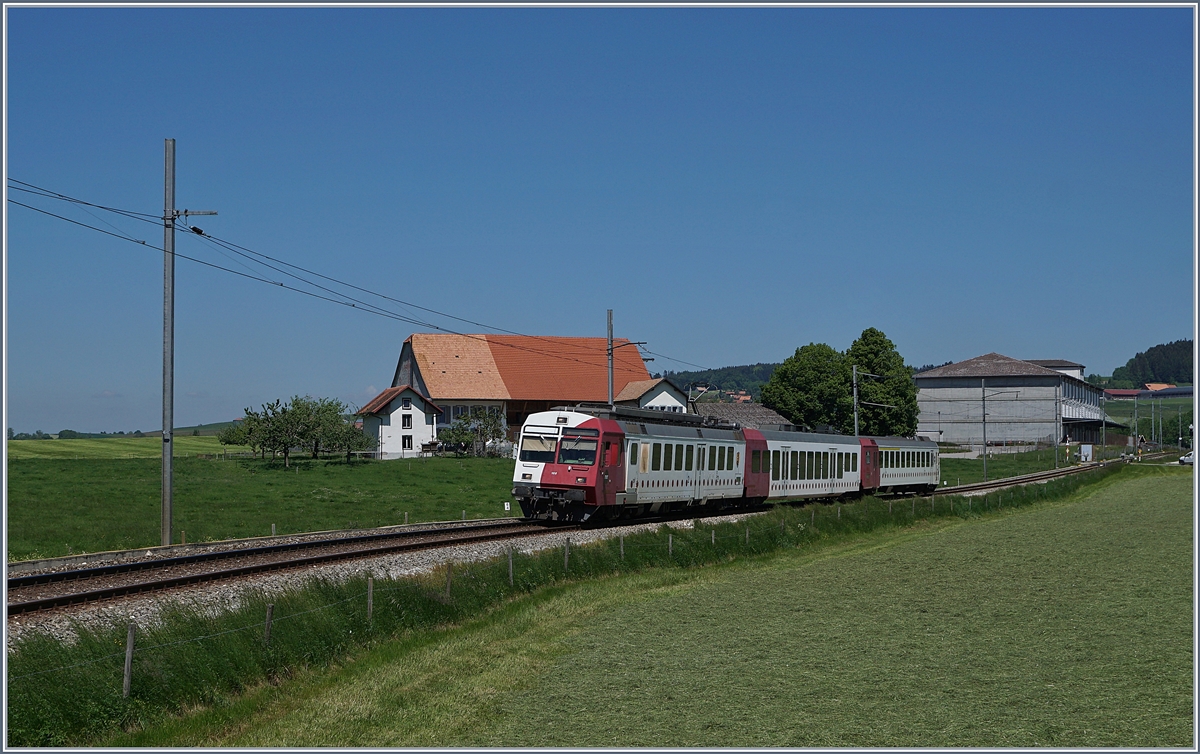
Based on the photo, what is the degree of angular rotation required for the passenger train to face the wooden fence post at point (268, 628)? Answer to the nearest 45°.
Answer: approximately 45° to its left

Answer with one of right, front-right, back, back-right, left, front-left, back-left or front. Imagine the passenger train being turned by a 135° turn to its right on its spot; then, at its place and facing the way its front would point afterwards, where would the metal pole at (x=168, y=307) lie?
back-left

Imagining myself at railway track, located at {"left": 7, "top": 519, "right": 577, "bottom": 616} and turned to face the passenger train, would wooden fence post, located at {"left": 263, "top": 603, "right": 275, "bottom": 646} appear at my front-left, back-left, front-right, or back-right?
back-right

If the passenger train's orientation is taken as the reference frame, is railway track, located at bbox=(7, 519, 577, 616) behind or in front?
in front

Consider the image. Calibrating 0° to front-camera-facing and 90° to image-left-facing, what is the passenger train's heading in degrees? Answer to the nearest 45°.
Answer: approximately 45°
